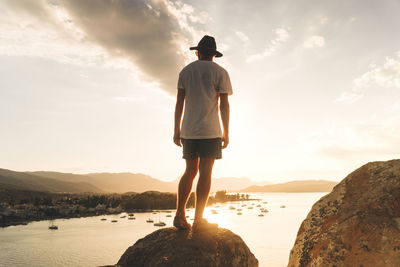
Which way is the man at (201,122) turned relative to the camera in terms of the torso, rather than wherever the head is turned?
away from the camera

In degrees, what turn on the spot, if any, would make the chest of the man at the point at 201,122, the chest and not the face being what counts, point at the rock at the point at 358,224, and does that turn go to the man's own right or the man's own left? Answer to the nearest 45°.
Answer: approximately 135° to the man's own right
